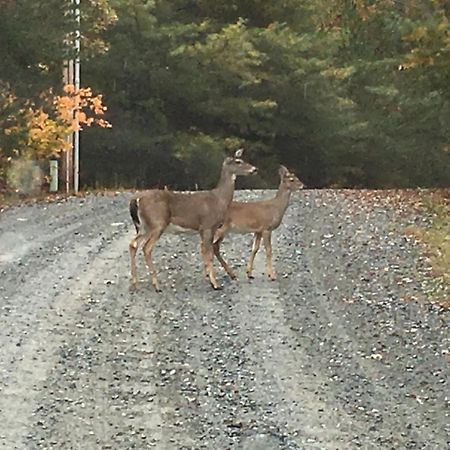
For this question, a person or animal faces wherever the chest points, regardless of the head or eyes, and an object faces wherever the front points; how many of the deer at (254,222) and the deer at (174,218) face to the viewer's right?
2

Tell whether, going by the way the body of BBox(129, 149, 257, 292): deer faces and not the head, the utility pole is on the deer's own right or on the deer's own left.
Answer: on the deer's own left

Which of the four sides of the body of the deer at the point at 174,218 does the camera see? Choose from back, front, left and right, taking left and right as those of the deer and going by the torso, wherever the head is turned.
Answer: right

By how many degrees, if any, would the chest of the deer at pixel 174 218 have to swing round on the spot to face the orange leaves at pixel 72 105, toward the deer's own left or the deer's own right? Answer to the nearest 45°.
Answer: approximately 90° to the deer's own left

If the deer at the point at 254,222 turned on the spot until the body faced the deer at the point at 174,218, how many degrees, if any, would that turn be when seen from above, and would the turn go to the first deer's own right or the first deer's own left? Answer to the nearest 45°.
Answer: approximately 135° to the first deer's own right

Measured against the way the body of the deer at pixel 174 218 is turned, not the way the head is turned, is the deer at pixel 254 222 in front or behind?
in front

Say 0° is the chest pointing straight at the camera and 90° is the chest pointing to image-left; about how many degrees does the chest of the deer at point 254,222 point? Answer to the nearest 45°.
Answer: approximately 270°

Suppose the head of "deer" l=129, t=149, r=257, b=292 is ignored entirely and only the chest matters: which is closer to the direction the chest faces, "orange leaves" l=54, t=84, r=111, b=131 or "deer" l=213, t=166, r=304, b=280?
the deer
